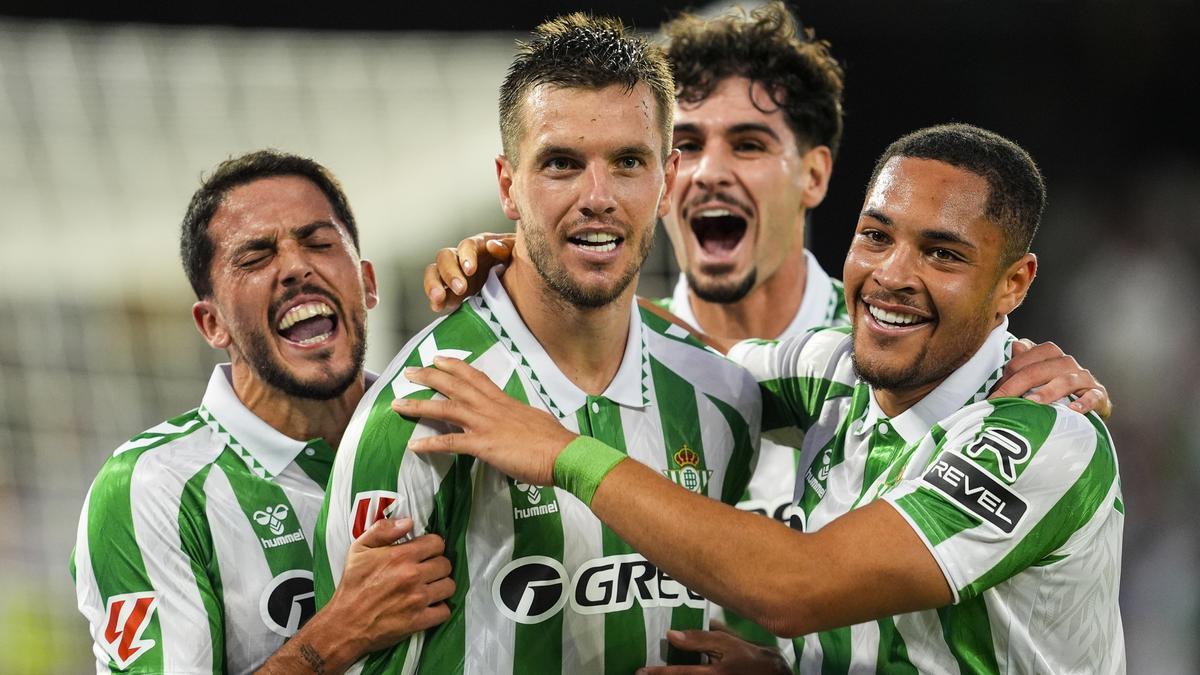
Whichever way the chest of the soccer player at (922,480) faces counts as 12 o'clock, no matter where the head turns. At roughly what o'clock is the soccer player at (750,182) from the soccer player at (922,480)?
the soccer player at (750,182) is roughly at 4 o'clock from the soccer player at (922,480).

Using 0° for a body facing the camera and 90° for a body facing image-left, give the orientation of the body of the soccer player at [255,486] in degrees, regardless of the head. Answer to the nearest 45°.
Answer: approximately 315°

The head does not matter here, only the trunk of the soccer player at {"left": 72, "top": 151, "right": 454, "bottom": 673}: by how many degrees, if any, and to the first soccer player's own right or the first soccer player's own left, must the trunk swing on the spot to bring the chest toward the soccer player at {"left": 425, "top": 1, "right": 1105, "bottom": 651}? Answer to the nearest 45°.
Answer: approximately 90° to the first soccer player's own left

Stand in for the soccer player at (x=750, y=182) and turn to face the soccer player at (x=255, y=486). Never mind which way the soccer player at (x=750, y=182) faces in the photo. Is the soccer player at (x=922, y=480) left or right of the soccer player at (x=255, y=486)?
left

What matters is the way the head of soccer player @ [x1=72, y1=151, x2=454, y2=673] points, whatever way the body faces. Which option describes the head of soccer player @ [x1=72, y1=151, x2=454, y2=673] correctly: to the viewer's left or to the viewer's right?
to the viewer's right

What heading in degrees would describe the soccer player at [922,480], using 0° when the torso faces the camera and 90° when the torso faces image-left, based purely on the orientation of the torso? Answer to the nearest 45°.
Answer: approximately 45°
